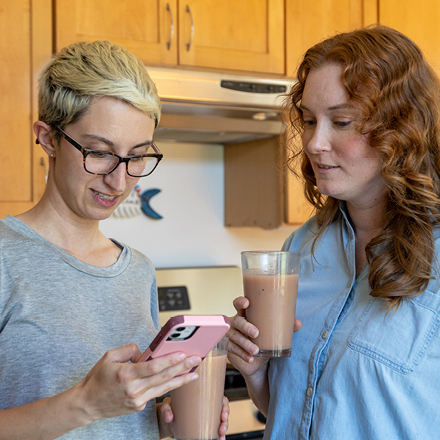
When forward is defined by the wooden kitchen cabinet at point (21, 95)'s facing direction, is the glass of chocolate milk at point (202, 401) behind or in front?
in front

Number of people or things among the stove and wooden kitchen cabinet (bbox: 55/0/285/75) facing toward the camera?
2

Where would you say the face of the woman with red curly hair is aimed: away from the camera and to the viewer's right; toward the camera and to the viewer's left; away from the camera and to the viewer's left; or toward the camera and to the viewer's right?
toward the camera and to the viewer's left

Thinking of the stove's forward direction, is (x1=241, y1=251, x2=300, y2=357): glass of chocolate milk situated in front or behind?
in front

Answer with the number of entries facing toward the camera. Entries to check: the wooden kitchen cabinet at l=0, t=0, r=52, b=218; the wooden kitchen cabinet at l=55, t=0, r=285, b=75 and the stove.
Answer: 3

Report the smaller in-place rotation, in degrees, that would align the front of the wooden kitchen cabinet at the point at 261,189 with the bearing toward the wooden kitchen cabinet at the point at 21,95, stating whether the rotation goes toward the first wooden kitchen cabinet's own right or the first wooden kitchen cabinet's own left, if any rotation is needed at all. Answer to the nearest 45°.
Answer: approximately 90° to the first wooden kitchen cabinet's own right

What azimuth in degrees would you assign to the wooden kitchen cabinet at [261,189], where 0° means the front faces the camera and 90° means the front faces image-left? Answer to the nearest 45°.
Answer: approximately 315°

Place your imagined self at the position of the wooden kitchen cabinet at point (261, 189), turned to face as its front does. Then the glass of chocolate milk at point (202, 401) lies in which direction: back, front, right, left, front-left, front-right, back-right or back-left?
front-right

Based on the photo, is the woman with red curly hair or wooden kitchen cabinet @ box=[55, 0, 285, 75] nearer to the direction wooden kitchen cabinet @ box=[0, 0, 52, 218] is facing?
the woman with red curly hair
